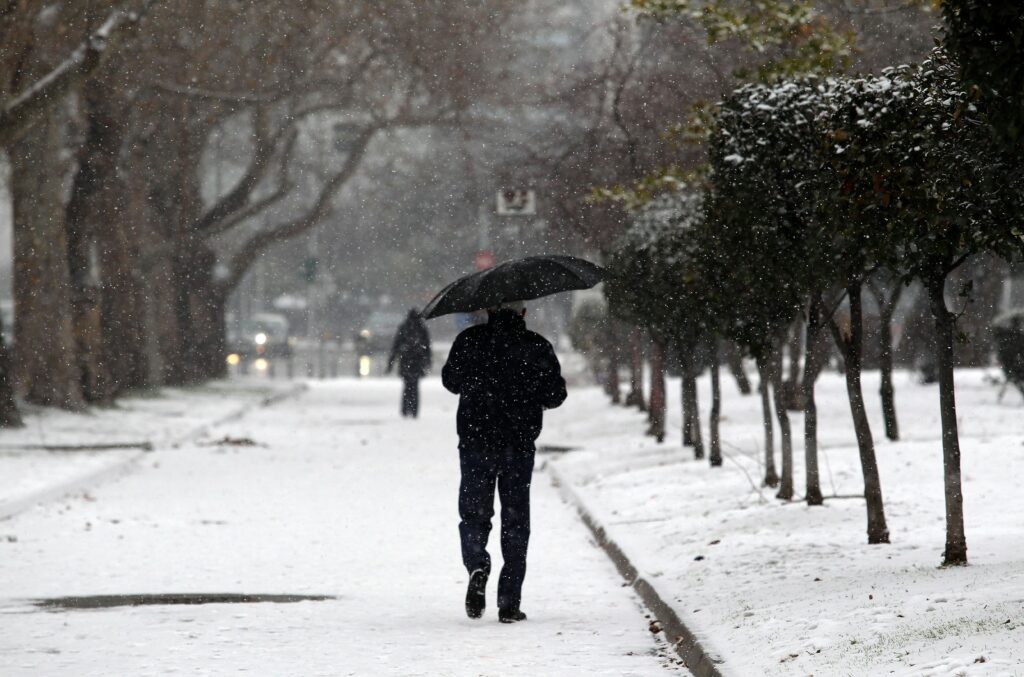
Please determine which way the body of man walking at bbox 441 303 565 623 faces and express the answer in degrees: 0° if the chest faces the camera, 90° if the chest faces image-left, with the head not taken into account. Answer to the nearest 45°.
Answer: approximately 180°

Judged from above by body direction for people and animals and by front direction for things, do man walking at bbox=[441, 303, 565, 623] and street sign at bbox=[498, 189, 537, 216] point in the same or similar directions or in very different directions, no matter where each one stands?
very different directions

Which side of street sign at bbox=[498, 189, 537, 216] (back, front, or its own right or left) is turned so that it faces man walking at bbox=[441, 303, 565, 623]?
front

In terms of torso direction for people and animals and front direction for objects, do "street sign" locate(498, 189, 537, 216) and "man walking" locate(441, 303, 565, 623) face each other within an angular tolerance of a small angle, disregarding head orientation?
yes

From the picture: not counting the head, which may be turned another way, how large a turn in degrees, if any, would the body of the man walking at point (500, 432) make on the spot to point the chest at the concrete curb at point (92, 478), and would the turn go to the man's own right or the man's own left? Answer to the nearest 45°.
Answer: approximately 45° to the man's own left

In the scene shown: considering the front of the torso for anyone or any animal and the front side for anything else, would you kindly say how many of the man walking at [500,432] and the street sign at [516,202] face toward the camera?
1

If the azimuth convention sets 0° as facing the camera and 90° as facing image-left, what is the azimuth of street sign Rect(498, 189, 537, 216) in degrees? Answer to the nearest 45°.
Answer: approximately 0°

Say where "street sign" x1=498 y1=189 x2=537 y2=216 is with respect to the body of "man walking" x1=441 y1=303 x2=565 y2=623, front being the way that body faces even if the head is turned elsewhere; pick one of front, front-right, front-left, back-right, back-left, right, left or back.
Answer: front

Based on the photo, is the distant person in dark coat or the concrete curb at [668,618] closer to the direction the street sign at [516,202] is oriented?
the concrete curb

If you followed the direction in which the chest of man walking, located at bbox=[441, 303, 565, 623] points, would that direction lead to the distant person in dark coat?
yes

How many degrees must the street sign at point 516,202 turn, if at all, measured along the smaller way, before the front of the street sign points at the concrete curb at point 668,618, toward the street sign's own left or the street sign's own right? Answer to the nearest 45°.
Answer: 0° — it already faces it
